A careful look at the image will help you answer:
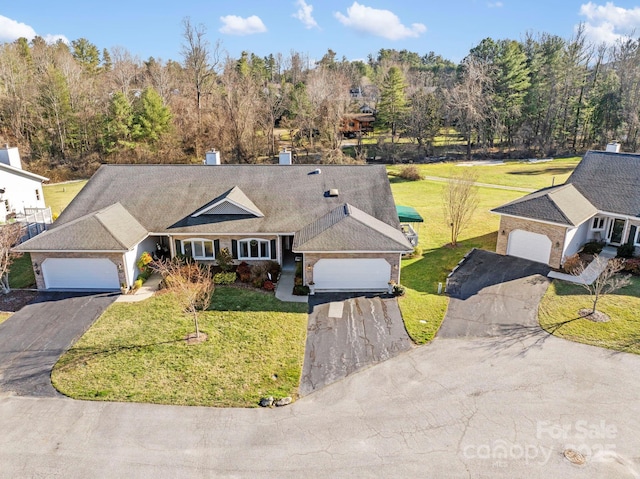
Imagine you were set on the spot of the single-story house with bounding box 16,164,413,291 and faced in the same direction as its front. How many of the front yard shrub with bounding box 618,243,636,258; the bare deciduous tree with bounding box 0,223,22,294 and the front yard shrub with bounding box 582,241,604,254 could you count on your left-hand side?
2

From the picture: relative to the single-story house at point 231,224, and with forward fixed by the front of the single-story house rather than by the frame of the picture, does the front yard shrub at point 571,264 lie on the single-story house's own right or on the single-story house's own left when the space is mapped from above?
on the single-story house's own left

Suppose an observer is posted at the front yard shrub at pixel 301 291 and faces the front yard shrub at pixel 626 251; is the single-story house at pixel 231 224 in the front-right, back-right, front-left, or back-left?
back-left

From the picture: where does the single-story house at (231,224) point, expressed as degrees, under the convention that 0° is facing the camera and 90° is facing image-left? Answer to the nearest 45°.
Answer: approximately 0°

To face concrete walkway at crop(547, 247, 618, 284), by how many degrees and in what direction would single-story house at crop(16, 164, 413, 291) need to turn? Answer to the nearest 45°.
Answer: approximately 90° to its left

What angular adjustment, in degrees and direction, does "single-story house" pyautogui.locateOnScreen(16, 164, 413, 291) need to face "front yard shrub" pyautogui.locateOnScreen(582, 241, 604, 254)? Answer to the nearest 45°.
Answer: approximately 90° to its left

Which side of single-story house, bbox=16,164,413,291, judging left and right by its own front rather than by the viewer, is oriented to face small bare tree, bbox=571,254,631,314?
left

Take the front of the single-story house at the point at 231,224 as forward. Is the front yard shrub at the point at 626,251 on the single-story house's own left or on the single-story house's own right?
on the single-story house's own left

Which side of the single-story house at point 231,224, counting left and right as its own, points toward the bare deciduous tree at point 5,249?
right

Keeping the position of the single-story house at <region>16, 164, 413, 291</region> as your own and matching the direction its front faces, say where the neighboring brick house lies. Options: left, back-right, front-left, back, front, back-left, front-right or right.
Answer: left

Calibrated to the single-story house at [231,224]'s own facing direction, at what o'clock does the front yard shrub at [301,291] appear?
The front yard shrub is roughly at 11 o'clock from the single-story house.

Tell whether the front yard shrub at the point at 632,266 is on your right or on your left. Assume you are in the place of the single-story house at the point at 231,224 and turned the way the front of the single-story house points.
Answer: on your left
